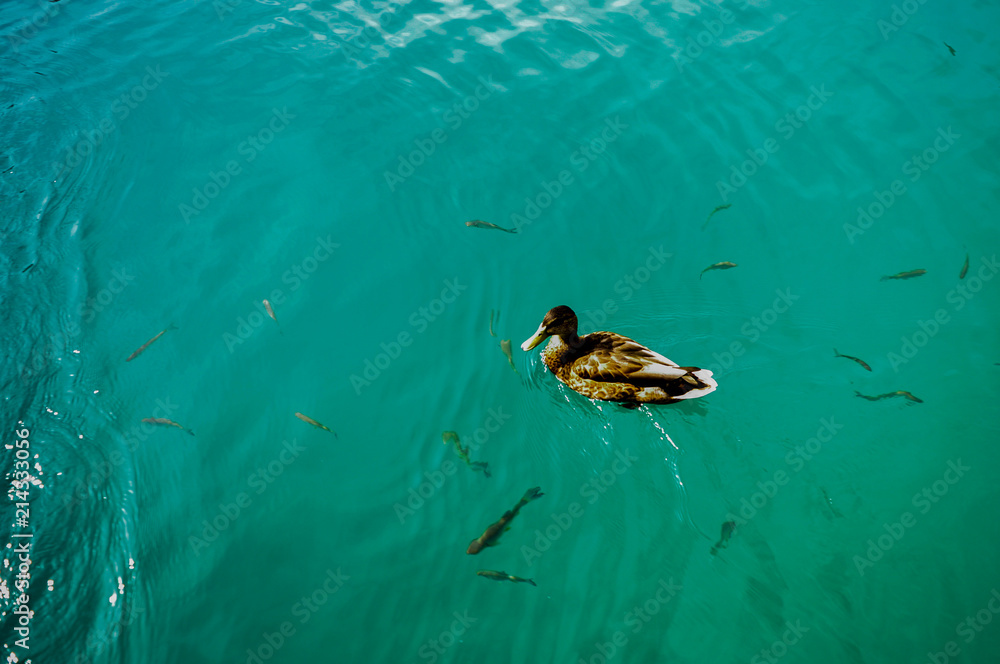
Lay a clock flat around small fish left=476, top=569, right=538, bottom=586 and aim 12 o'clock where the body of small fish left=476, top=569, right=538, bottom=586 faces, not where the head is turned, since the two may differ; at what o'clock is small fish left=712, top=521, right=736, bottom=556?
small fish left=712, top=521, right=736, bottom=556 is roughly at 5 o'clock from small fish left=476, top=569, right=538, bottom=586.

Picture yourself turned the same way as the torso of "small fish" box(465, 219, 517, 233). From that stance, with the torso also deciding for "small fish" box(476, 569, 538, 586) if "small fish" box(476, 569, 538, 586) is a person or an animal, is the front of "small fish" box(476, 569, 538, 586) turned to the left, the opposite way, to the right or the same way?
the same way

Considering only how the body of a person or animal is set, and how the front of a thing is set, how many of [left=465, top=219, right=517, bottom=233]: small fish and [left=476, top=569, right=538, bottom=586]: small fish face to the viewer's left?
2

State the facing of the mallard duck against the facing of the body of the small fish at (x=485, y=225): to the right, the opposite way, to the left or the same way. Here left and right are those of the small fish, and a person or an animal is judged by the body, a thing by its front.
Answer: the same way

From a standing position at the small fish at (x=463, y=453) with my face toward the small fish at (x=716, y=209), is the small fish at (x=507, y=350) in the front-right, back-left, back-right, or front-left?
front-left

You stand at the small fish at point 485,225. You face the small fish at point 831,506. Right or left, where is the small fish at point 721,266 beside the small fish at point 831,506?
left

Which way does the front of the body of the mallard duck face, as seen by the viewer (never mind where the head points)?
to the viewer's left

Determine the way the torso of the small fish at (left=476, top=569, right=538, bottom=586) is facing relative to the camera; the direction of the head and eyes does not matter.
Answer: to the viewer's left

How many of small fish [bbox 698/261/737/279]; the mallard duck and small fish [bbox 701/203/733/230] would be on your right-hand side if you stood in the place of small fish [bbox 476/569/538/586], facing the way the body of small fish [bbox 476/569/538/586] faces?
3

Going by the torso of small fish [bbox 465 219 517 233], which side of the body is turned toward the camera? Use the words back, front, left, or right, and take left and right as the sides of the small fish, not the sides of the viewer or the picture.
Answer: left

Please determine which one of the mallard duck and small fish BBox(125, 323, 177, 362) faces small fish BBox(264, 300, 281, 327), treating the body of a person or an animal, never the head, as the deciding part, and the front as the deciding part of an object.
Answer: the mallard duck

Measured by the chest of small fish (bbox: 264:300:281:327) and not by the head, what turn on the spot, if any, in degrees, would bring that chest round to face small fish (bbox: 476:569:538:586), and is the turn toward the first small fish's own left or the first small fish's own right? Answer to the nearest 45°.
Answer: approximately 180°
